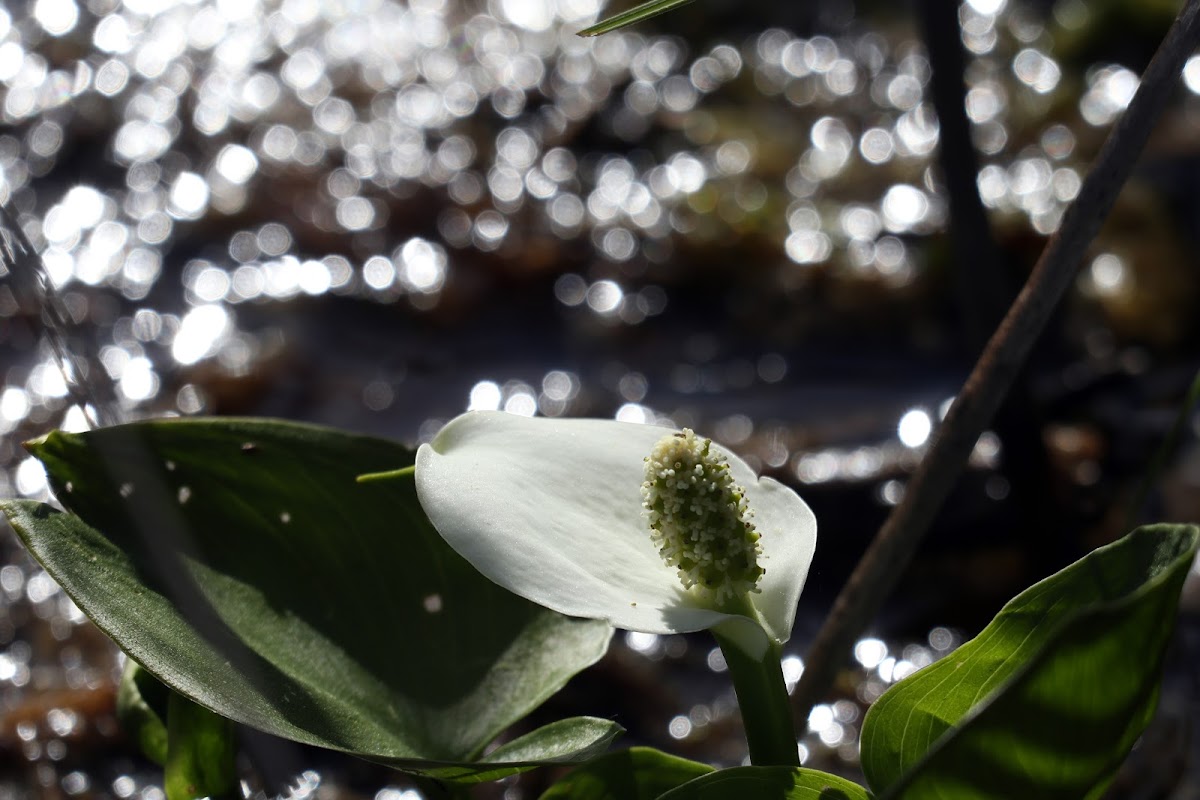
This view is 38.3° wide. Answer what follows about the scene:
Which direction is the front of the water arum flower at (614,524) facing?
toward the camera
